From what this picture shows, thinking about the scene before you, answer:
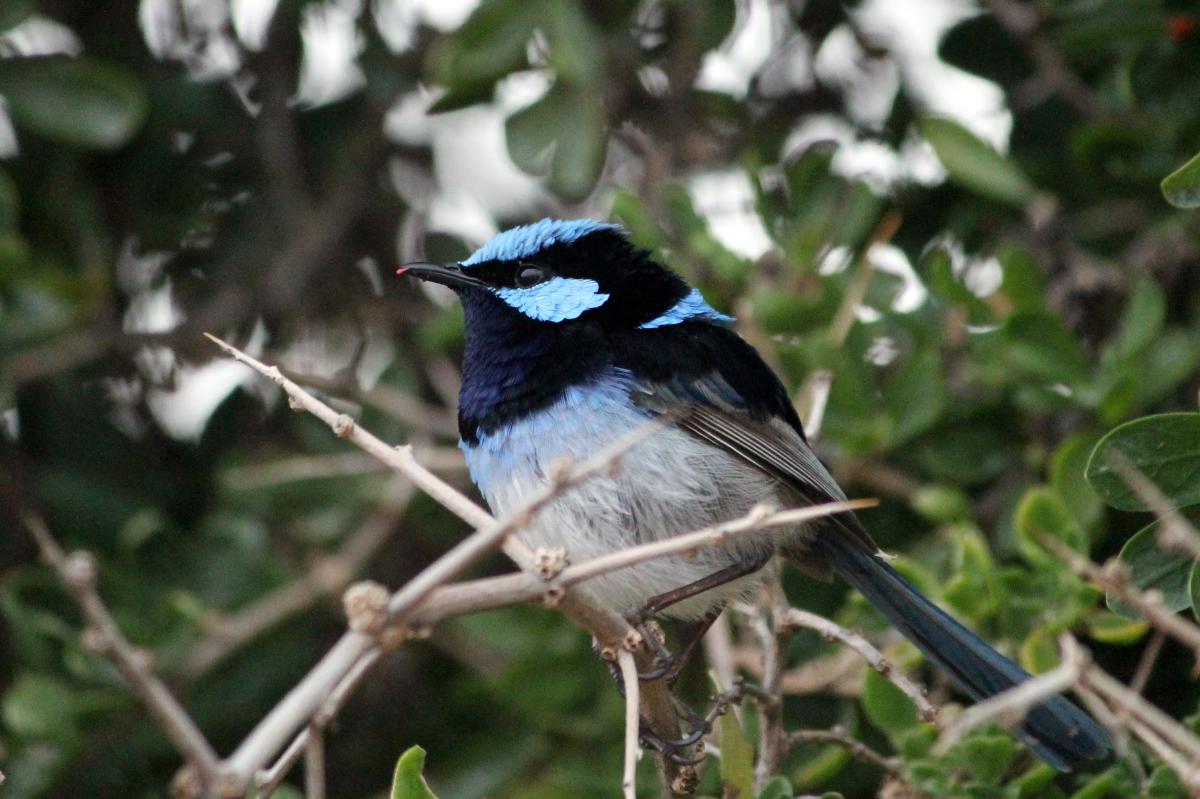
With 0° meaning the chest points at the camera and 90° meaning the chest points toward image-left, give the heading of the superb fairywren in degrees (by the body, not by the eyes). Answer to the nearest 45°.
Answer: approximately 90°

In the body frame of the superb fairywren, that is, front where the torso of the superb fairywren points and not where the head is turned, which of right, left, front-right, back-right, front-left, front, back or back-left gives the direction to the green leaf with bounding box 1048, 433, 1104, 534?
back

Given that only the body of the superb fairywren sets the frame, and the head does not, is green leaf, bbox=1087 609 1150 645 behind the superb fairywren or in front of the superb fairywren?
behind

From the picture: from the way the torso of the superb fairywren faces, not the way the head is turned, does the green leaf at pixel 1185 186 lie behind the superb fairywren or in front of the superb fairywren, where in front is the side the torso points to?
behind

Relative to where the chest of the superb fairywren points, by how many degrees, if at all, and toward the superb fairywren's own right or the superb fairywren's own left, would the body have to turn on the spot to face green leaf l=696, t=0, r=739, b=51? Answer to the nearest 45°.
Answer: approximately 90° to the superb fairywren's own right

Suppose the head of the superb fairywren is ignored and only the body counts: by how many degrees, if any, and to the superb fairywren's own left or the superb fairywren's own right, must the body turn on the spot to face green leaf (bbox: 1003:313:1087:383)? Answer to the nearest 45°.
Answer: approximately 180°

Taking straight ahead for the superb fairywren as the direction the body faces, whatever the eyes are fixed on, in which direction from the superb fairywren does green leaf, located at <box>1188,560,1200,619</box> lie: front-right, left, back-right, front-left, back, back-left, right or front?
back-left

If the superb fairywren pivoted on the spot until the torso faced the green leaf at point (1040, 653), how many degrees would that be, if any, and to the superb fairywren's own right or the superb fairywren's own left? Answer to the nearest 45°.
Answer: approximately 135° to the superb fairywren's own left
